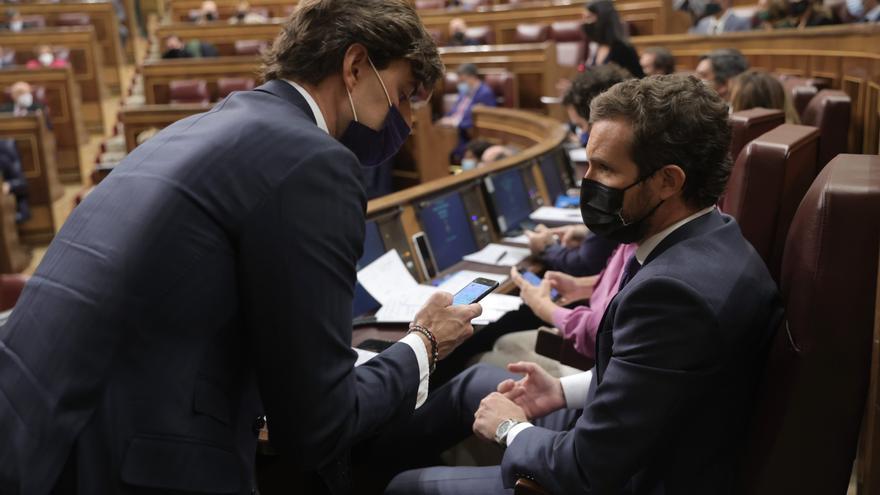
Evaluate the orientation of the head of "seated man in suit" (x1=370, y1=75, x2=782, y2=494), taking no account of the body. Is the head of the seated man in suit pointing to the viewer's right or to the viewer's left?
to the viewer's left

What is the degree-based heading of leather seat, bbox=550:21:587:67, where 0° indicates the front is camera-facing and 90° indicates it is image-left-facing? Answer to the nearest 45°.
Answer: approximately 45°

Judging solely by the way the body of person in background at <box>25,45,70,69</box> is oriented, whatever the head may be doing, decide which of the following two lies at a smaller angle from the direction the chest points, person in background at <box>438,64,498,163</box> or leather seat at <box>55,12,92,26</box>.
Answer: the person in background

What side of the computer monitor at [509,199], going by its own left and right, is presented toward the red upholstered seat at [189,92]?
back
